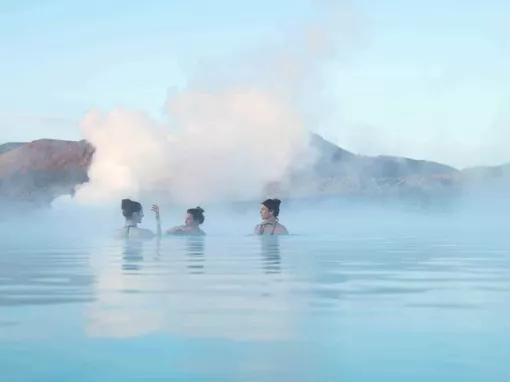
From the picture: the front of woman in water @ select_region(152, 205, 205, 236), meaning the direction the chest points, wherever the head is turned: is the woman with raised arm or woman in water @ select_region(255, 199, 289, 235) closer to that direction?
the woman with raised arm

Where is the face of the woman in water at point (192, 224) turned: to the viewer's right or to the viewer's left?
to the viewer's left

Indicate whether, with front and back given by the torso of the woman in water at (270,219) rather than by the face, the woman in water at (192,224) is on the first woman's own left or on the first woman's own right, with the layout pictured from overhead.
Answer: on the first woman's own right

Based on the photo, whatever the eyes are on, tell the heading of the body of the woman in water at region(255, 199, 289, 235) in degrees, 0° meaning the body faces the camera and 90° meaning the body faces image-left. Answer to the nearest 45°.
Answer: approximately 45°

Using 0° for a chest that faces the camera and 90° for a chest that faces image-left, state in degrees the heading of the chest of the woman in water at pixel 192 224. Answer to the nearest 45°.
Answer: approximately 90°
